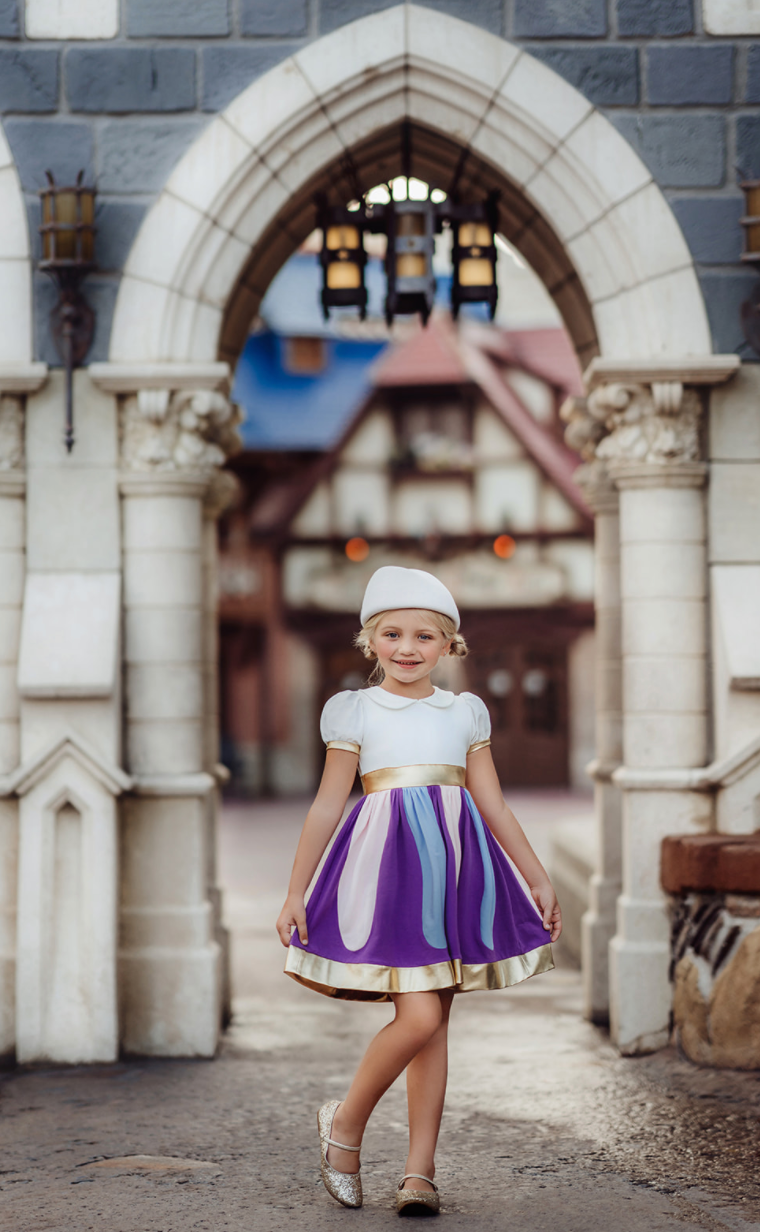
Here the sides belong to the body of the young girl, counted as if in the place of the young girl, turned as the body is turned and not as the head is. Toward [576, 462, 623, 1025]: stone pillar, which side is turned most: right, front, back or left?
back

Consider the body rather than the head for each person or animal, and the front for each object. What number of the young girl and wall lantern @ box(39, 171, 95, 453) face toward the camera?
2

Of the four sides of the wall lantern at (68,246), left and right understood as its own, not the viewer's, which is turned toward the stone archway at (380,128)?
left

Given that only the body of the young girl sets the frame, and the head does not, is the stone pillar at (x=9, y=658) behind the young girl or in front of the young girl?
behind

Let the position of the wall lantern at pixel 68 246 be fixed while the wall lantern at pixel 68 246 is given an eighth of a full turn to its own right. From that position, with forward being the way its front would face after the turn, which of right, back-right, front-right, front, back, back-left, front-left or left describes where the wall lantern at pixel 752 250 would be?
back-left

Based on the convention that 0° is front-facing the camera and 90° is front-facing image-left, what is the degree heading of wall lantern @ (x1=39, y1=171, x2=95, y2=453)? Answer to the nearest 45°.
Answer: approximately 0°

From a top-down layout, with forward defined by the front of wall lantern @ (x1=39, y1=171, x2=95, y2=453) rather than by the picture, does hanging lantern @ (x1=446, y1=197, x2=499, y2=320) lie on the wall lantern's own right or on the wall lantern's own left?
on the wall lantern's own left

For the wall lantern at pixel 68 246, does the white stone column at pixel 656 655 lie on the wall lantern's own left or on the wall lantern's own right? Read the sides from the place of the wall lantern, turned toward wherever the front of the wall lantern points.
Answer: on the wall lantern's own left

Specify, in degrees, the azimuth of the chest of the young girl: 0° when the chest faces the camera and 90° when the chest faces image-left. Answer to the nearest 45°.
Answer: approximately 0°

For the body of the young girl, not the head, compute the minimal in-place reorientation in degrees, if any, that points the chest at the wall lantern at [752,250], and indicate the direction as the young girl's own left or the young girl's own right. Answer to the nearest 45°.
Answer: approximately 135° to the young girl's own left

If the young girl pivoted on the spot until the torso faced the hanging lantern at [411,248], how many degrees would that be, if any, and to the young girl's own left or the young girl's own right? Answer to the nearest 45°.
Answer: approximately 180°
